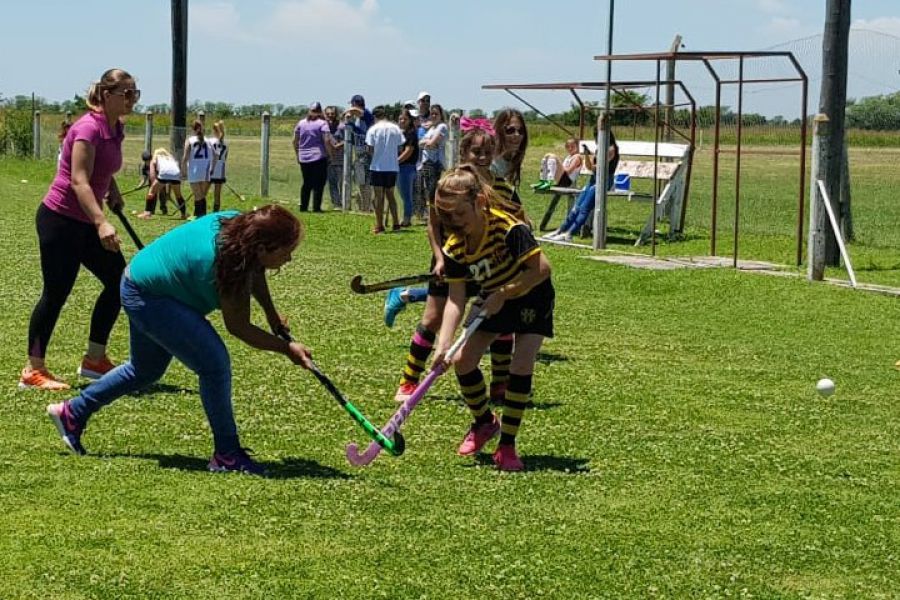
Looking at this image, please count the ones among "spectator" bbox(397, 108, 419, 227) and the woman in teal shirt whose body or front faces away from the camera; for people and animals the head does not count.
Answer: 0

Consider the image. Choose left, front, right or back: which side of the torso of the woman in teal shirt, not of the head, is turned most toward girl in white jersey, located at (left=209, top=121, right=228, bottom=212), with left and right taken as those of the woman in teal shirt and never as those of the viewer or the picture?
left

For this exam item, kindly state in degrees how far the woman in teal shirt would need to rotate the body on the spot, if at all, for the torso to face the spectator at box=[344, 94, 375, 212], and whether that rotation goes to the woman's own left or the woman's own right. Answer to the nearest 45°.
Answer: approximately 90° to the woman's own left

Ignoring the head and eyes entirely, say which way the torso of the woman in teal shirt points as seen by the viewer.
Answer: to the viewer's right

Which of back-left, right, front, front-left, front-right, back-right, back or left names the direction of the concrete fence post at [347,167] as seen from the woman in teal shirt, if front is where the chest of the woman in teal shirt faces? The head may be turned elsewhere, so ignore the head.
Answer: left

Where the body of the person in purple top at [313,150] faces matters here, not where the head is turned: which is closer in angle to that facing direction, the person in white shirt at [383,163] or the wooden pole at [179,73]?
the wooden pole

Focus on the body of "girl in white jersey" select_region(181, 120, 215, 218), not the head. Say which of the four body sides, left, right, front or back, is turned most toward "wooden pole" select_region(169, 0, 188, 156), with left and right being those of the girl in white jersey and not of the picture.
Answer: front

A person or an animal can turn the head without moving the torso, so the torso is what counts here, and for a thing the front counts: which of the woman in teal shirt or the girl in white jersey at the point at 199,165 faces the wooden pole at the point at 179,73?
the girl in white jersey

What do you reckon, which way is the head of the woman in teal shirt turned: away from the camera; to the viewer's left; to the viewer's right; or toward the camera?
to the viewer's right

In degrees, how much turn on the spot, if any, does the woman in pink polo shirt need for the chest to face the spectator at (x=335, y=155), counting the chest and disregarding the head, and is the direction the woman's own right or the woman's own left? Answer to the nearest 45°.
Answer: approximately 90° to the woman's own left
